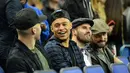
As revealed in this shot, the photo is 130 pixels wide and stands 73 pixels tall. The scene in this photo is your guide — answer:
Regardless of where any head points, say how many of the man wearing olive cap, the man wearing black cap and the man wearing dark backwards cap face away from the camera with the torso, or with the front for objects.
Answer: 0

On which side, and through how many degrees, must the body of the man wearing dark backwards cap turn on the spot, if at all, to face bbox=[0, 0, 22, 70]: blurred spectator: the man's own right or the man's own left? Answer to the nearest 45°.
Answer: approximately 135° to the man's own right

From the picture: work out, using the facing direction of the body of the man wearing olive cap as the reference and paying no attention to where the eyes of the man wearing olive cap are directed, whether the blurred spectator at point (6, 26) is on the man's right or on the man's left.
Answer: on the man's right

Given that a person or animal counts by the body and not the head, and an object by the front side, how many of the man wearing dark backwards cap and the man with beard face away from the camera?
0

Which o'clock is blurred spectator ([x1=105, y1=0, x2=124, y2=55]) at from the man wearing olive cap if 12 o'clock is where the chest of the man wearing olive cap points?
The blurred spectator is roughly at 8 o'clock from the man wearing olive cap.

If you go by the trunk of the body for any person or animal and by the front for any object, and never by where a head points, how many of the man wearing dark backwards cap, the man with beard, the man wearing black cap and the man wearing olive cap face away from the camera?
0
